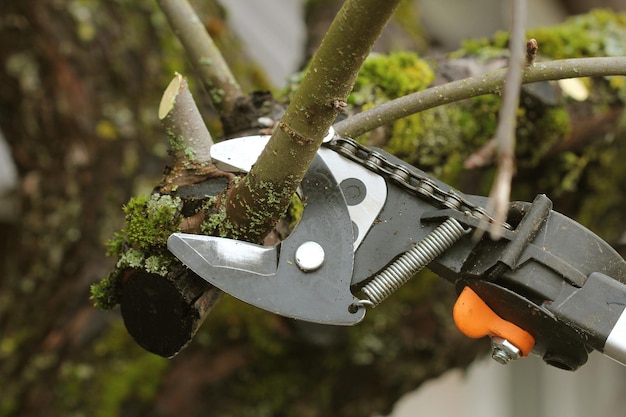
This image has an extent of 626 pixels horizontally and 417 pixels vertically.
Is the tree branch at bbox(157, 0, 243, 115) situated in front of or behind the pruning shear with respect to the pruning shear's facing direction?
in front

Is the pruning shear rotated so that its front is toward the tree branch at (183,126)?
yes

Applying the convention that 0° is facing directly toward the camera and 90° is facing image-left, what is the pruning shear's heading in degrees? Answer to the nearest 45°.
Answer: approximately 90°
